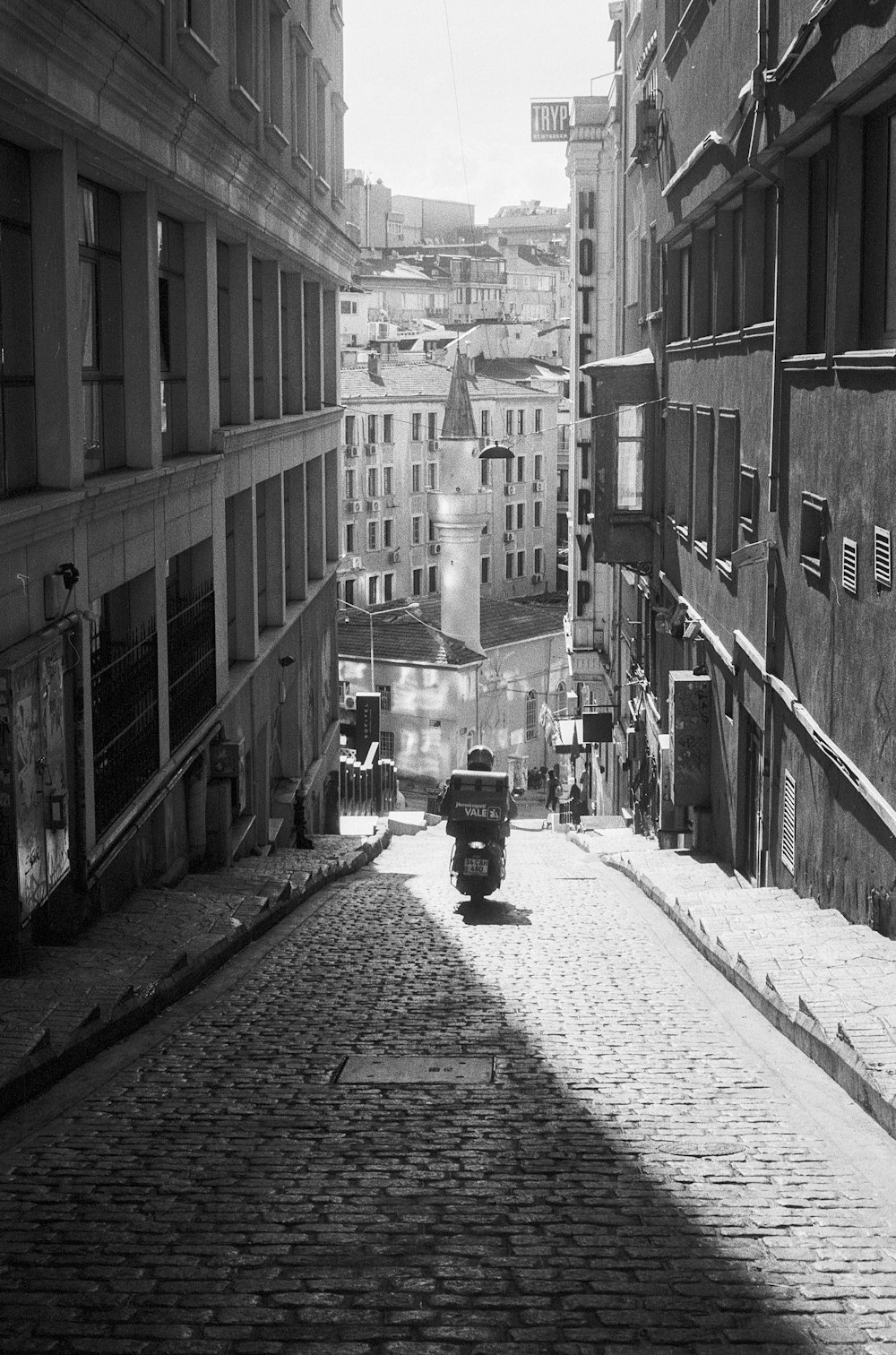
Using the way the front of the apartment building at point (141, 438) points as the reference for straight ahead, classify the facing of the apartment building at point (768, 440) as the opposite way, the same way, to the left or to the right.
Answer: the opposite way

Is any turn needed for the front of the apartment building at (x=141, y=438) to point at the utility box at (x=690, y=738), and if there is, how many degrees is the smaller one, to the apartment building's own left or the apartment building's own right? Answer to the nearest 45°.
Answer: approximately 45° to the apartment building's own left

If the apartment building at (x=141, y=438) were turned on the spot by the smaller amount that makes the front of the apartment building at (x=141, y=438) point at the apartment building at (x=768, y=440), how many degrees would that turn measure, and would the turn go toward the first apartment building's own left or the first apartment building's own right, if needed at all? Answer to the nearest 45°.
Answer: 0° — it already faces it

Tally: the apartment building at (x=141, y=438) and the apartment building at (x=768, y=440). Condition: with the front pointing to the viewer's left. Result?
1

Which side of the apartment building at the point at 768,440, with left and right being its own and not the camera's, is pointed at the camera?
left

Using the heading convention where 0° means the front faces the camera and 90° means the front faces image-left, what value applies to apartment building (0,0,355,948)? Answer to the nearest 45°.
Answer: approximately 270°

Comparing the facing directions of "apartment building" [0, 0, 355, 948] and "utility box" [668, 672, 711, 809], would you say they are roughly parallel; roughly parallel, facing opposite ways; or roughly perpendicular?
roughly perpendicular

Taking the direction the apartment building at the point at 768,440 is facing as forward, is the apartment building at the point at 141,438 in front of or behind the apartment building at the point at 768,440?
in front

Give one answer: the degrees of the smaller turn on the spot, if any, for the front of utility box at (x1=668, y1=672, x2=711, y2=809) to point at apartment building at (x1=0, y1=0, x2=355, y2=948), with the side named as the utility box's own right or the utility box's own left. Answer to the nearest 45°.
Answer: approximately 45° to the utility box's own right

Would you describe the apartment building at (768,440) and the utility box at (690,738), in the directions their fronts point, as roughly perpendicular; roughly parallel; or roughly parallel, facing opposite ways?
roughly perpendicular
